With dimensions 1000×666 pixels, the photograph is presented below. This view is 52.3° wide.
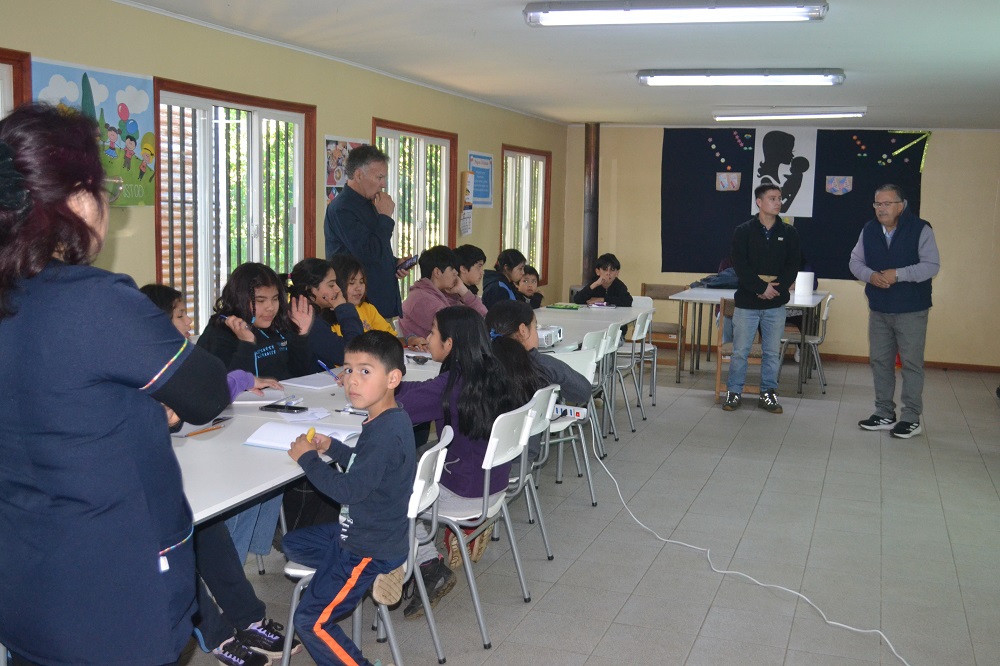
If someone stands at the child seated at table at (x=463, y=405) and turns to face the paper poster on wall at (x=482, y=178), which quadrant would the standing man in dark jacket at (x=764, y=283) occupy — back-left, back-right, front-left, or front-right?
front-right

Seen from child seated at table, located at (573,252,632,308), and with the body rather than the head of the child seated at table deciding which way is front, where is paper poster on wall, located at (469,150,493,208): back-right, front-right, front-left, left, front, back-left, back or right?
back-right

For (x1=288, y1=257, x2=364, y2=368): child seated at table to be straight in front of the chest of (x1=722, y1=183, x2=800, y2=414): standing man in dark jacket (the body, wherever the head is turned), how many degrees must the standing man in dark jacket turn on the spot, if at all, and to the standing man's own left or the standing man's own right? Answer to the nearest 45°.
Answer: approximately 45° to the standing man's own right

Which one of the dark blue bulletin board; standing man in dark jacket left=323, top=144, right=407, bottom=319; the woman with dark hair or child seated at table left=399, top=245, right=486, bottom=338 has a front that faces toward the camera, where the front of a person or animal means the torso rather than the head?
the dark blue bulletin board

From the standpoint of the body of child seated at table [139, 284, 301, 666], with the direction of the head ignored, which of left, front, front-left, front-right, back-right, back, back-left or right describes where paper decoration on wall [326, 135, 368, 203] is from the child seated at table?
back-left

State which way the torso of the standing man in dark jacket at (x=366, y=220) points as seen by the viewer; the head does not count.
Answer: to the viewer's right

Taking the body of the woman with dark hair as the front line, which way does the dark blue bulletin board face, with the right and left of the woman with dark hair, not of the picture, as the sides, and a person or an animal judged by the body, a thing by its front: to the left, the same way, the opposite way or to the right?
the opposite way

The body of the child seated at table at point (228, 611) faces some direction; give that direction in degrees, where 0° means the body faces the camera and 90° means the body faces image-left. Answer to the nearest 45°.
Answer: approximately 315°

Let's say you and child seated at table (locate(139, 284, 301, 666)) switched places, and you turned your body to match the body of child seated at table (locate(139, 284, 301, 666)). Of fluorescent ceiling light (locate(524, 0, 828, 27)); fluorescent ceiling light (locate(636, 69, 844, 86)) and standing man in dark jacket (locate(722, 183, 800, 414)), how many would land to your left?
3

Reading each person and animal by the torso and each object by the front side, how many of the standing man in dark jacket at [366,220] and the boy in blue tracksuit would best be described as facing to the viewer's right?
1

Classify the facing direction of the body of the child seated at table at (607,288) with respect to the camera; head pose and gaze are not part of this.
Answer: toward the camera

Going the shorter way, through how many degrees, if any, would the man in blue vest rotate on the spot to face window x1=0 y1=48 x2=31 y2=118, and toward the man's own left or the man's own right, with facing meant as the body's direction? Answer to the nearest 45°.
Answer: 0° — they already face it

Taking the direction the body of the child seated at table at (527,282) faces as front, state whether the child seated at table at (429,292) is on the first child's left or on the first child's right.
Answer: on the first child's right

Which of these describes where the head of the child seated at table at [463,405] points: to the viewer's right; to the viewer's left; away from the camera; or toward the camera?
to the viewer's left

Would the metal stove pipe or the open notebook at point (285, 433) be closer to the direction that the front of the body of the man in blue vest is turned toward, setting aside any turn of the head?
the open notebook

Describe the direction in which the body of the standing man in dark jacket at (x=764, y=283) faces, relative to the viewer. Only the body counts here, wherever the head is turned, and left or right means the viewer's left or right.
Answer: facing the viewer

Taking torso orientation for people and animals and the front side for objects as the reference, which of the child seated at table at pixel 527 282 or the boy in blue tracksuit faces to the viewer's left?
the boy in blue tracksuit
